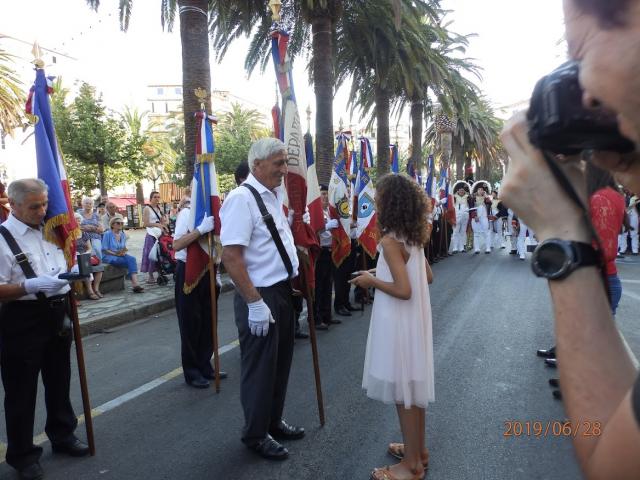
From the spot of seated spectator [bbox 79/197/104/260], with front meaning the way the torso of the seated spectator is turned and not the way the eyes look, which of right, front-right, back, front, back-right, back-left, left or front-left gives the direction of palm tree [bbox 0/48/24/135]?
back-left

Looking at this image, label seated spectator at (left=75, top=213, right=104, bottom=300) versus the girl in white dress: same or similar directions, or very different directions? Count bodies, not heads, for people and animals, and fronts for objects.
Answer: very different directions

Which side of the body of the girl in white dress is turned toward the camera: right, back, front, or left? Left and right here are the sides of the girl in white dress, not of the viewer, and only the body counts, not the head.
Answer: left

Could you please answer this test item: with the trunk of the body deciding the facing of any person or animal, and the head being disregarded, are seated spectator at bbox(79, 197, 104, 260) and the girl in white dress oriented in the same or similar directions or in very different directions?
very different directions

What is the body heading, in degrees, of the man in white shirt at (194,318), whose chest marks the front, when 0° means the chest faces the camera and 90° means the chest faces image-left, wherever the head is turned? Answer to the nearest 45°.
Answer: approximately 270°

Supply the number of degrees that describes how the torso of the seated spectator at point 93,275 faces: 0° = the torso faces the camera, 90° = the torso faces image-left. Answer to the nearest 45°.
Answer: approximately 315°

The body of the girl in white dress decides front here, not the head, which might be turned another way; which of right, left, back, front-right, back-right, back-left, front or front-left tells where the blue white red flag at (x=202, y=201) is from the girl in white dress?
front-right

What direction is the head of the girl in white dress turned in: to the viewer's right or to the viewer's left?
to the viewer's left
